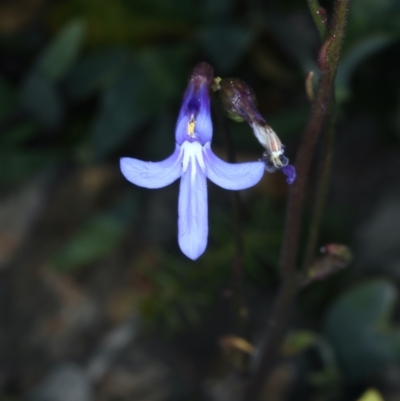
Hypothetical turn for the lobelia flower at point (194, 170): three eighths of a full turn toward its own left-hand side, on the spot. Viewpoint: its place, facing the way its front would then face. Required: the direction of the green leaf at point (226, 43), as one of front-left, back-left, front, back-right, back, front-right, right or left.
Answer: front-left

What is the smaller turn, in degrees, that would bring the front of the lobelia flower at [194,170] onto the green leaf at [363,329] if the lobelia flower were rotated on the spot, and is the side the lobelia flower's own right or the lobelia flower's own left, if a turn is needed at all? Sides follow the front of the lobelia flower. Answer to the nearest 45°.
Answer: approximately 135° to the lobelia flower's own left

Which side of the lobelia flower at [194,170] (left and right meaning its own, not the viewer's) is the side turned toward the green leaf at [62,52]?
back

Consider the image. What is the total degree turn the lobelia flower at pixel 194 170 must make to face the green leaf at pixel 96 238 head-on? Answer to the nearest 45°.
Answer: approximately 180°

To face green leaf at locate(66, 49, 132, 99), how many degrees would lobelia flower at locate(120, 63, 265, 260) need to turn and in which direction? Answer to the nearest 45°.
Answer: approximately 180°

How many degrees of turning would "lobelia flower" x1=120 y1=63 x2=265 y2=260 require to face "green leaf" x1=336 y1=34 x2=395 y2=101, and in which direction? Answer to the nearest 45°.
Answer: approximately 135° to its left

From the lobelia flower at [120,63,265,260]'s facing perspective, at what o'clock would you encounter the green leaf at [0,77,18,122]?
The green leaf is roughly at 5 o'clock from the lobelia flower.

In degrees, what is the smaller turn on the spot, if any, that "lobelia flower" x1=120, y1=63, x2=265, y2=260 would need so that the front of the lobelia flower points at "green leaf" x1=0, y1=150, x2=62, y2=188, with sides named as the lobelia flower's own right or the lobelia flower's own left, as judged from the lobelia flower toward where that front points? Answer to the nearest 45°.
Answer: approximately 135° to the lobelia flower's own right

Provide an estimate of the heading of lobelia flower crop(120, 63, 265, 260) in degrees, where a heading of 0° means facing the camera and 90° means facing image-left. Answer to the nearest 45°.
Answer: approximately 0°
